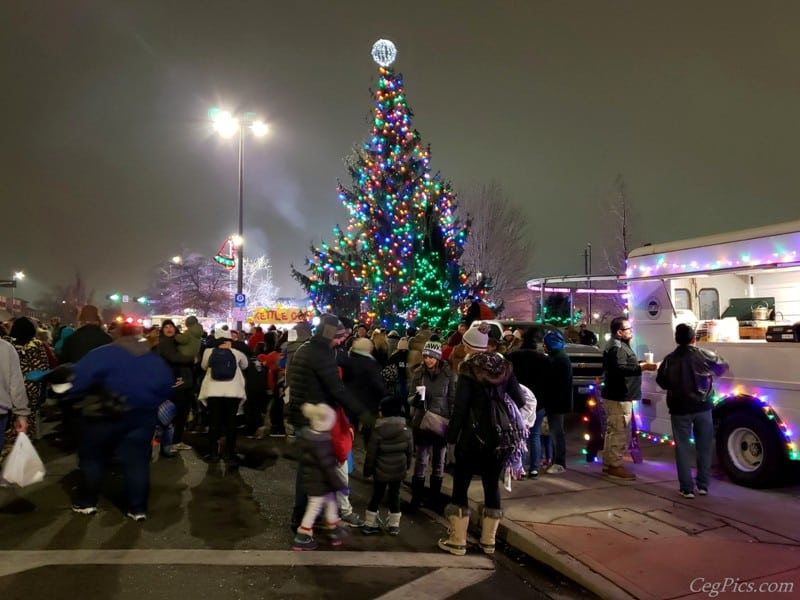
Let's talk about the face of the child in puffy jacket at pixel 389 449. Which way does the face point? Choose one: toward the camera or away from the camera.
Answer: away from the camera

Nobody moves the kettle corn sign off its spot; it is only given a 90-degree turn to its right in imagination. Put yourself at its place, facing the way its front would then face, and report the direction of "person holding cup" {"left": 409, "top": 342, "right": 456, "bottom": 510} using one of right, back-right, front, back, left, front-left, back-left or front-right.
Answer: left

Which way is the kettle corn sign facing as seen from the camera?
toward the camera

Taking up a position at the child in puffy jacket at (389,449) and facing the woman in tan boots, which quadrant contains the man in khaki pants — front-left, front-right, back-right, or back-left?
front-left

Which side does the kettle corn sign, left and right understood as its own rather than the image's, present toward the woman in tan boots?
front

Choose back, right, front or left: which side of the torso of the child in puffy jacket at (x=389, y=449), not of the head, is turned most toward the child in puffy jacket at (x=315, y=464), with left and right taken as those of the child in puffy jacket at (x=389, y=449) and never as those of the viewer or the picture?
left

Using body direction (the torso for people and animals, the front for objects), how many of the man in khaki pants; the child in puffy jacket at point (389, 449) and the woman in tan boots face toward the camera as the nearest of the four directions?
0

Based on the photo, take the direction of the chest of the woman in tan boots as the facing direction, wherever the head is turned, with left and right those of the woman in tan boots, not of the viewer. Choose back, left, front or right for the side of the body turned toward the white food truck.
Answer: right

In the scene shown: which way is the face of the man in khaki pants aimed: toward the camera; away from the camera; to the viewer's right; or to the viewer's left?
to the viewer's right

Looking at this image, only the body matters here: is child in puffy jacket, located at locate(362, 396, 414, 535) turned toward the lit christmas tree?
yes

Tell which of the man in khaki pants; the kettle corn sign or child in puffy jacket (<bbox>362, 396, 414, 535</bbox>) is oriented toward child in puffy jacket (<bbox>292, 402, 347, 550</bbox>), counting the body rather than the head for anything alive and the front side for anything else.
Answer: the kettle corn sign

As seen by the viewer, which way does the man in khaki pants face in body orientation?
to the viewer's right

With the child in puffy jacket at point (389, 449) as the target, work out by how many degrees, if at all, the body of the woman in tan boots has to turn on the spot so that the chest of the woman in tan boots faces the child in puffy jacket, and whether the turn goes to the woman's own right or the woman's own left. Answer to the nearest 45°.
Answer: approximately 45° to the woman's own left

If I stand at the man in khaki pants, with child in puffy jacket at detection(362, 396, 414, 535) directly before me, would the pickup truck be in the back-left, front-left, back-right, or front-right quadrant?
back-right
